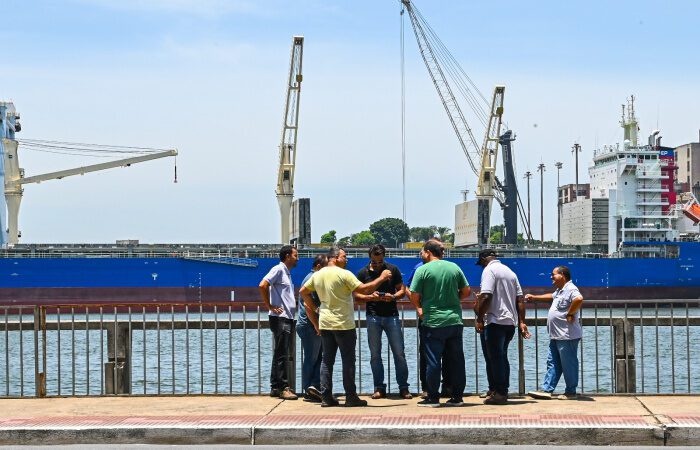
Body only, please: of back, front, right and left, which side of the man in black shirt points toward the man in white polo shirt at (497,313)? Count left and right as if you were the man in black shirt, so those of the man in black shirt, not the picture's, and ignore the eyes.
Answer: left

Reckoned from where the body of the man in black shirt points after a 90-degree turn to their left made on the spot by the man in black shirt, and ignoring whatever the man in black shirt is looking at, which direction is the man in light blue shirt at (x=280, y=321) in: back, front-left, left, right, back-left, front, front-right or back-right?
back

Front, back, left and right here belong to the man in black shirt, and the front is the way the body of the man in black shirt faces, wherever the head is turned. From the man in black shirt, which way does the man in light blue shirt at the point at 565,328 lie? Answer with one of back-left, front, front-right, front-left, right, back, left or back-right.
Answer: left

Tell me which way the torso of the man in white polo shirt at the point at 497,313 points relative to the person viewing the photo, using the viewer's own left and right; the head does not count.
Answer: facing away from the viewer and to the left of the viewer

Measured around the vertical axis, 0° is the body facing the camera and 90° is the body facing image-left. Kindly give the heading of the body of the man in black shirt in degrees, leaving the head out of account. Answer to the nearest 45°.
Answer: approximately 0°

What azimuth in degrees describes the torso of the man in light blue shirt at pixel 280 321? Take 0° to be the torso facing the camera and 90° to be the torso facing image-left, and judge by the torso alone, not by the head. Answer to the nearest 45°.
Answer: approximately 270°

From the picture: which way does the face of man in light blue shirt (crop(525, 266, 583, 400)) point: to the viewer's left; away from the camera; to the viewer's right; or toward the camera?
to the viewer's left

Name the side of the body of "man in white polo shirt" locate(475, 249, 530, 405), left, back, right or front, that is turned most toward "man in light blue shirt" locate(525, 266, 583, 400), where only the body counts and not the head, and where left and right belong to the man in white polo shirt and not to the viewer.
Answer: right

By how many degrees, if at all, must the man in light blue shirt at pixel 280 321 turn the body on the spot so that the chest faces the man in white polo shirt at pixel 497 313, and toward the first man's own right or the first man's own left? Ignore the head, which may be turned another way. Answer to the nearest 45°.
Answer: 0° — they already face them

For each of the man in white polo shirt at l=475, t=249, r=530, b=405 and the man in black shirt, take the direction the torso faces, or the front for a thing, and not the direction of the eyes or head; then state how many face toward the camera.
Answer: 1

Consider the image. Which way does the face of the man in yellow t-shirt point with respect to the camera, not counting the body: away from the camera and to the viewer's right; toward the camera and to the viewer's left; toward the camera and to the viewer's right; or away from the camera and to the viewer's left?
away from the camera and to the viewer's right

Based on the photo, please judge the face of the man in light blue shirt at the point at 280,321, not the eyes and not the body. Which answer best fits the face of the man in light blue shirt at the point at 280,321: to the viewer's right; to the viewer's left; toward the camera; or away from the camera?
to the viewer's right
